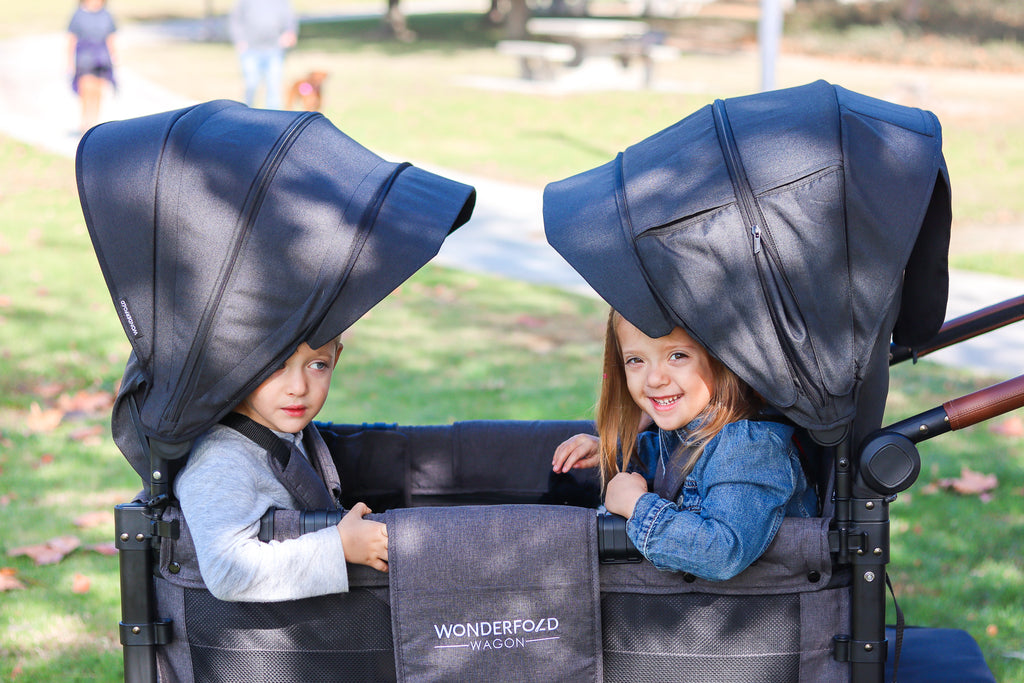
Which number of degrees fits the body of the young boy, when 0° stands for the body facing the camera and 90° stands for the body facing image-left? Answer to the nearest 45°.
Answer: approximately 315°

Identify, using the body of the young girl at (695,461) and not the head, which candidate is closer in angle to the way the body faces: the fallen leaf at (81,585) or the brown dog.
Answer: the fallen leaf

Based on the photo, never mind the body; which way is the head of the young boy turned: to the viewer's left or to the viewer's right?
to the viewer's right

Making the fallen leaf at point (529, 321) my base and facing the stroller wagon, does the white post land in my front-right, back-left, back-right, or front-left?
back-left

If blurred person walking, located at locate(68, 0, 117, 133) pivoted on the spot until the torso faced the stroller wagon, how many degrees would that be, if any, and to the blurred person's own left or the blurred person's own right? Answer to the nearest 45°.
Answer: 0° — they already face it

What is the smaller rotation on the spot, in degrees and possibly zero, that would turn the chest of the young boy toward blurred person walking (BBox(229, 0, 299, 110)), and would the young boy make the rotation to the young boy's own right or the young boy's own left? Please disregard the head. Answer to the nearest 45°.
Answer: approximately 135° to the young boy's own left
